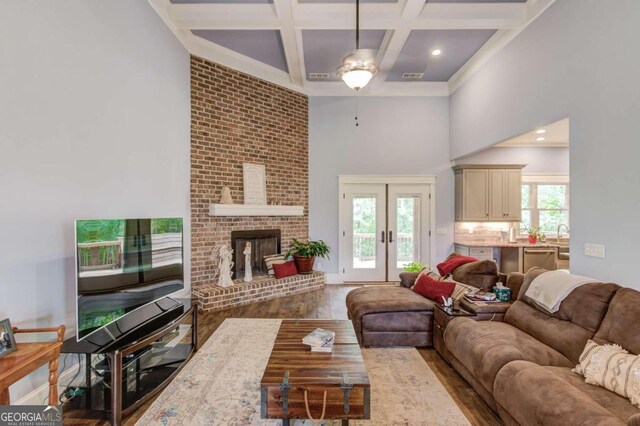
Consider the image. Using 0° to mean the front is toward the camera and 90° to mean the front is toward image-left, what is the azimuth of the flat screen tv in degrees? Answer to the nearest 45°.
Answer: approximately 315°

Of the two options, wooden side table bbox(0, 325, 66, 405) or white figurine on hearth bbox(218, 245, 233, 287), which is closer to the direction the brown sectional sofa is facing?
the wooden side table

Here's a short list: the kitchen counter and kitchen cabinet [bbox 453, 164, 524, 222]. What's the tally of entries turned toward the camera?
2

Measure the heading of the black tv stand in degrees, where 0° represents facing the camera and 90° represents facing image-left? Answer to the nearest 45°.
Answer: approximately 315°

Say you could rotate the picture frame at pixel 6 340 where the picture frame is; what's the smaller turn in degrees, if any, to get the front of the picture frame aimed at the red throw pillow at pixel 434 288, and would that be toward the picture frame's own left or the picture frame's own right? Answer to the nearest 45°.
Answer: approximately 45° to the picture frame's own left

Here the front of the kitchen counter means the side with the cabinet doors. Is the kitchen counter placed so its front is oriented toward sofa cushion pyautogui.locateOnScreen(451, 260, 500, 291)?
yes

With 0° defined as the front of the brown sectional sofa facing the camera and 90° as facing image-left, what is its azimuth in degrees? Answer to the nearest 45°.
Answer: approximately 45°

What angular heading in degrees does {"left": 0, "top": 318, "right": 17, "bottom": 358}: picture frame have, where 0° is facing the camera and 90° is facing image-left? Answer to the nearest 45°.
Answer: approximately 315°

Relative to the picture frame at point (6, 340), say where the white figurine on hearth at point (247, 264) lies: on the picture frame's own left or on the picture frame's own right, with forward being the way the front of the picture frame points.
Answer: on the picture frame's own left

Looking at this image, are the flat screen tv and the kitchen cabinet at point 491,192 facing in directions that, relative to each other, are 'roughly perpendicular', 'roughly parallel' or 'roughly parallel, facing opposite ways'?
roughly perpendicular
